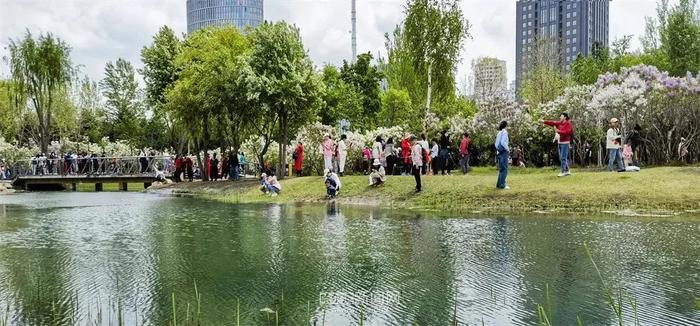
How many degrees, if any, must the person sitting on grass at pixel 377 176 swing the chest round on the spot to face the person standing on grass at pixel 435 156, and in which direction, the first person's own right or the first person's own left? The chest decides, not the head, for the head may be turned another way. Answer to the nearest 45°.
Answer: approximately 180°

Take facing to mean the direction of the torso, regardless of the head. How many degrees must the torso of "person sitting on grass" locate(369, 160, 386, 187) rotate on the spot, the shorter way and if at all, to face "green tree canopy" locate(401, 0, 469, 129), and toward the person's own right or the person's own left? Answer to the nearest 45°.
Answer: approximately 135° to the person's own right

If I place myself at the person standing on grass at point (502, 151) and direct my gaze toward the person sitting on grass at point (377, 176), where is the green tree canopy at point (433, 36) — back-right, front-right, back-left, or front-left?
front-right

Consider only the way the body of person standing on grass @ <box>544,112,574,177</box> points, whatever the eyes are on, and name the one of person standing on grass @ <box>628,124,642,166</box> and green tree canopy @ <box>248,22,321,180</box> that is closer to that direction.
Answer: the green tree canopy

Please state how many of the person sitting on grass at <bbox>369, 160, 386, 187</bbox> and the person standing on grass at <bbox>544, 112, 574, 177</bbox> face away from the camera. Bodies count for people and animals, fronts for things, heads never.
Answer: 0

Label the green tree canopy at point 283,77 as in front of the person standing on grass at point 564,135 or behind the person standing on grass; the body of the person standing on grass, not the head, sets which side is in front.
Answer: in front

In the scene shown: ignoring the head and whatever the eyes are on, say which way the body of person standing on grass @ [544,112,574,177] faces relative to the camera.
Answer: to the viewer's left

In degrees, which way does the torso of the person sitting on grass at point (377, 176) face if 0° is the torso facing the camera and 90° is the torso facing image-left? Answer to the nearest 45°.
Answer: approximately 45°

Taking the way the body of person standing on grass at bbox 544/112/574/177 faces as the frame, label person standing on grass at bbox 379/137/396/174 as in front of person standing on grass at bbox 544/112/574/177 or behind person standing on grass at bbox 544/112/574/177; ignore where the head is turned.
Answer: in front

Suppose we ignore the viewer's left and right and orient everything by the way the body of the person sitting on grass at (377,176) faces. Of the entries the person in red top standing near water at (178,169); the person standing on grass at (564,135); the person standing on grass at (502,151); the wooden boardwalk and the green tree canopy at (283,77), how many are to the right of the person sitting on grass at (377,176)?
3
